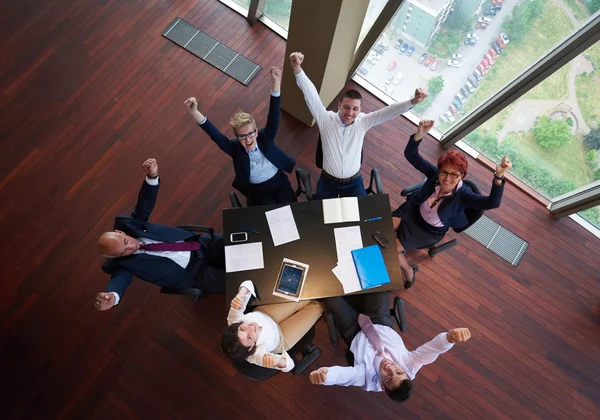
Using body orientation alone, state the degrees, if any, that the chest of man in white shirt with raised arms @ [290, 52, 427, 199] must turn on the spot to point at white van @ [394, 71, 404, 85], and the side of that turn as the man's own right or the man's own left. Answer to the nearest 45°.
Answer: approximately 180°

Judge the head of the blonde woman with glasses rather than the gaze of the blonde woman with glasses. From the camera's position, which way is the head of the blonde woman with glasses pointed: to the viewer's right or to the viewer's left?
to the viewer's right

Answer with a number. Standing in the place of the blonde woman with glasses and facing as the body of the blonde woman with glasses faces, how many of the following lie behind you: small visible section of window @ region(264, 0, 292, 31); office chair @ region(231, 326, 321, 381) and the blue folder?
1

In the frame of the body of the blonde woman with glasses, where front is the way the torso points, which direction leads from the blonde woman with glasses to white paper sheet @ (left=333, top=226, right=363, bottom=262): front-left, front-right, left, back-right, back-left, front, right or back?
front-left

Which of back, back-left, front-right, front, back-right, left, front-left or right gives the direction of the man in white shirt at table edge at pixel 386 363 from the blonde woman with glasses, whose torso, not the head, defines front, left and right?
front-left

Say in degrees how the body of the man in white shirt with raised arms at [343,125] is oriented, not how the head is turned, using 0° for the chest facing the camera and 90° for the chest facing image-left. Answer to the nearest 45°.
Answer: approximately 0°

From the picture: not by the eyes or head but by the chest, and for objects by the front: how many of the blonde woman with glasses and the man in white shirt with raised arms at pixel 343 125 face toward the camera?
2

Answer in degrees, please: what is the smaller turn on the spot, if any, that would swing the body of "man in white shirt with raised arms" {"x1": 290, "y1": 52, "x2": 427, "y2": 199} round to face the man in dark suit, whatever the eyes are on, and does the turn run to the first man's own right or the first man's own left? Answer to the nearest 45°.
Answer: approximately 45° to the first man's own right

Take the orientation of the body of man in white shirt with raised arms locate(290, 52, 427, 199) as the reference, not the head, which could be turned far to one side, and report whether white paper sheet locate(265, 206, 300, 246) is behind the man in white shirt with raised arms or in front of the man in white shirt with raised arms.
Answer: in front
